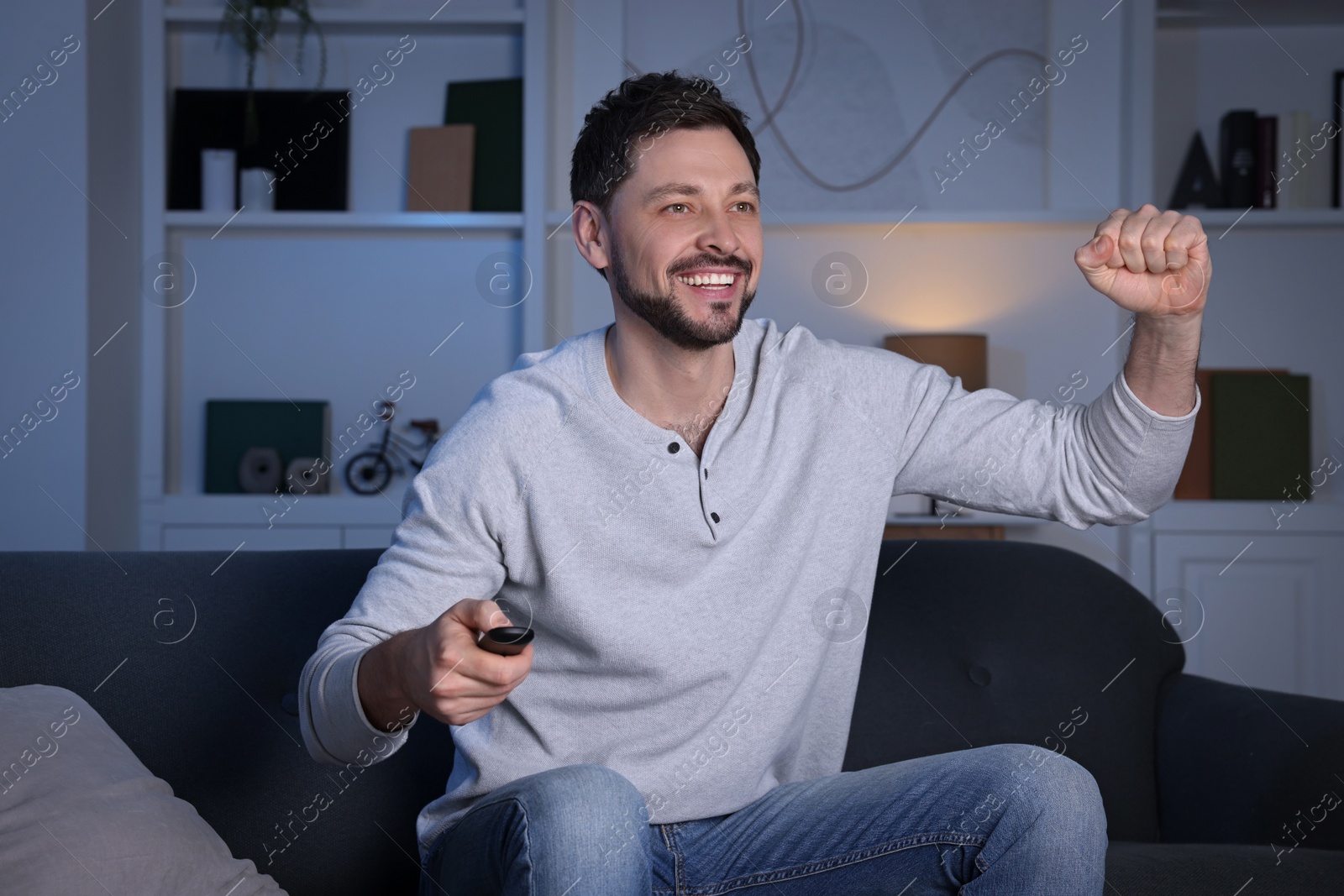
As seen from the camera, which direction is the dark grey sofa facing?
toward the camera

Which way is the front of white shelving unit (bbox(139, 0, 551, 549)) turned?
toward the camera

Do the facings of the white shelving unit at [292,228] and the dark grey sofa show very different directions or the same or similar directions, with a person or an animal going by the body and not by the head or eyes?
same or similar directions

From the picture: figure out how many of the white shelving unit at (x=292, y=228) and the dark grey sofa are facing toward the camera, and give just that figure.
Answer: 2

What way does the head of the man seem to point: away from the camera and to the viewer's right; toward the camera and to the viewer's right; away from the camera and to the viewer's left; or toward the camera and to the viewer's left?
toward the camera and to the viewer's right

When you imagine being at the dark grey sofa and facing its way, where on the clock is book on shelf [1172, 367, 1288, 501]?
The book on shelf is roughly at 7 o'clock from the dark grey sofa.

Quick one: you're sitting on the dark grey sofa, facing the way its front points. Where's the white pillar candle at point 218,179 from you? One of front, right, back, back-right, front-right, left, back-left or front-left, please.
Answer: back-right

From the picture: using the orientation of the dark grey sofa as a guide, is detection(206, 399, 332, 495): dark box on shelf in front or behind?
behind

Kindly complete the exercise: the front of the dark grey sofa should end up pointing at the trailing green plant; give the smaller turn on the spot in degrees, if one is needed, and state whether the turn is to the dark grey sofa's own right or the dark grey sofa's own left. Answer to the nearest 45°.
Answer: approximately 135° to the dark grey sofa's own right

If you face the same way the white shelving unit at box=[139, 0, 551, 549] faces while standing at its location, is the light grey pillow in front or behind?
in front

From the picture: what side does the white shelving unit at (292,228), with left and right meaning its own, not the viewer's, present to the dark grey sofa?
front
